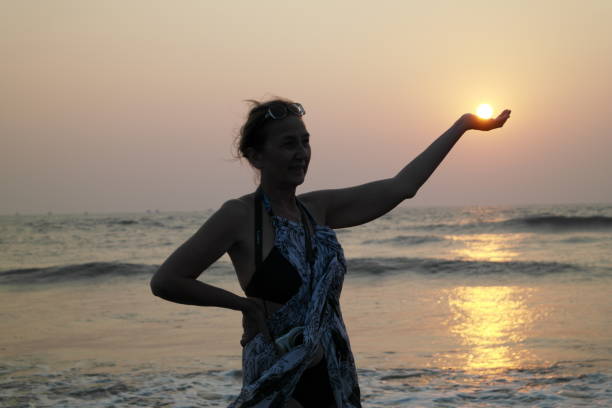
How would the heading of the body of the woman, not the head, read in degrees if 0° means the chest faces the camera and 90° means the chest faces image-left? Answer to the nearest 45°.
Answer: approximately 315°

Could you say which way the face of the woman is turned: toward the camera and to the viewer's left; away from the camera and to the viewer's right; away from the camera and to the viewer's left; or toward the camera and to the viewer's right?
toward the camera and to the viewer's right
